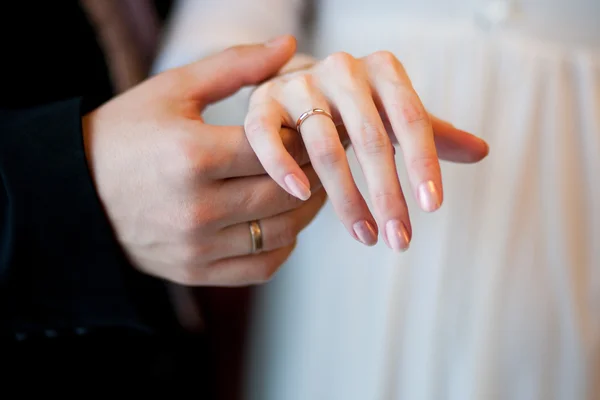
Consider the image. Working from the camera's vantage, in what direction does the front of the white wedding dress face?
facing the viewer
